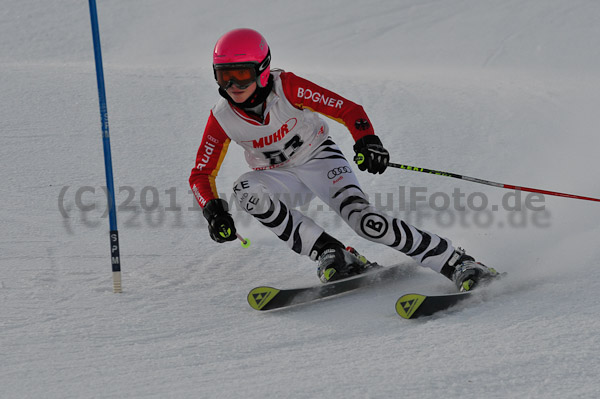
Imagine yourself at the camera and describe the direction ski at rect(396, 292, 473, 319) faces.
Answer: facing the viewer and to the left of the viewer

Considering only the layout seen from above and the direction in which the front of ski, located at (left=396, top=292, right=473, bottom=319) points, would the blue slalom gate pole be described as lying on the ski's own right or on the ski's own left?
on the ski's own right

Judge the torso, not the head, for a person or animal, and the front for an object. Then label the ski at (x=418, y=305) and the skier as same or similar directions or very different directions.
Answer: same or similar directions

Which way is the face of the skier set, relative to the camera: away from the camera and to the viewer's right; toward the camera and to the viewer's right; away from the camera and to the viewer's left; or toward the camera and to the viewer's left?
toward the camera and to the viewer's left

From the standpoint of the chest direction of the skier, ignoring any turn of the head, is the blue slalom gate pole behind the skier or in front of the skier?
in front

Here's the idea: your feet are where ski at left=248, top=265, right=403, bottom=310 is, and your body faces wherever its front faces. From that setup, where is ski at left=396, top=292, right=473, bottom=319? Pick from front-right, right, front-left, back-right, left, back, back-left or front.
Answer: left

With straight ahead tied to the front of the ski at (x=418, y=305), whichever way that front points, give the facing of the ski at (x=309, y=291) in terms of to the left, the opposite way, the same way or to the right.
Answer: the same way

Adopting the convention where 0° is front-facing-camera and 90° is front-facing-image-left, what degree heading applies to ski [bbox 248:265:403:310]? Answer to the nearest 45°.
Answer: approximately 45°
